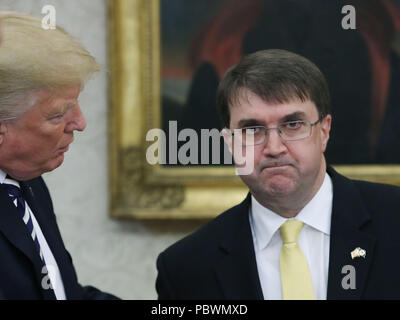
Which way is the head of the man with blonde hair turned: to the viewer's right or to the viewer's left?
to the viewer's right

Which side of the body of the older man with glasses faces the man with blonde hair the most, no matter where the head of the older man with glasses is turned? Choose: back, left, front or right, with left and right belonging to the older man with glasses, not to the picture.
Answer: right

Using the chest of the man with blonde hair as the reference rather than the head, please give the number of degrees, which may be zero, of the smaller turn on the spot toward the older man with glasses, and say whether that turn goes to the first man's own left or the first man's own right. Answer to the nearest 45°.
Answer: approximately 45° to the first man's own left

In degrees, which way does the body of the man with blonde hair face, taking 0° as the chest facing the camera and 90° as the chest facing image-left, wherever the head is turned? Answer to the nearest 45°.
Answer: approximately 315°
